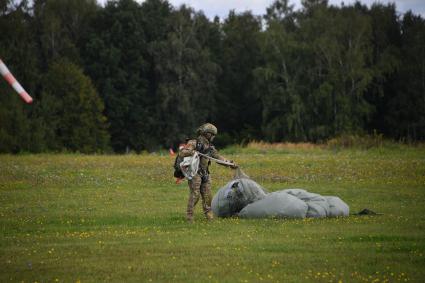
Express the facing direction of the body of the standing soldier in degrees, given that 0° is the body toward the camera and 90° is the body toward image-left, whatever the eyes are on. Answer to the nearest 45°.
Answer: approximately 315°
